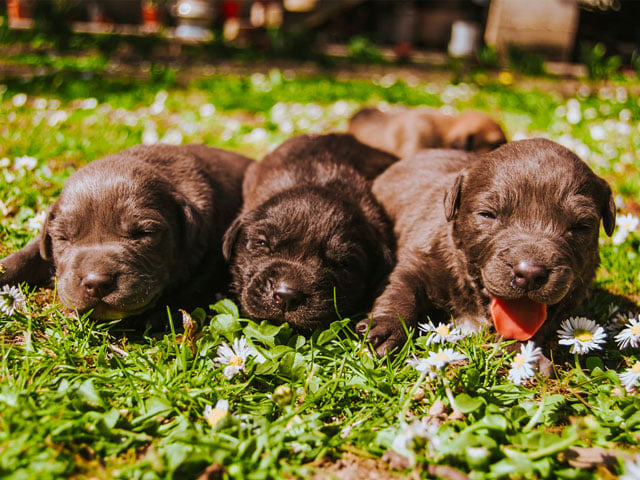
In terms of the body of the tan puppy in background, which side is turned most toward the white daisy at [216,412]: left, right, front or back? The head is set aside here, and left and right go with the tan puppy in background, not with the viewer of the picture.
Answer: right

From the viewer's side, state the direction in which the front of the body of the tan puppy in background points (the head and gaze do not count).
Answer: to the viewer's right

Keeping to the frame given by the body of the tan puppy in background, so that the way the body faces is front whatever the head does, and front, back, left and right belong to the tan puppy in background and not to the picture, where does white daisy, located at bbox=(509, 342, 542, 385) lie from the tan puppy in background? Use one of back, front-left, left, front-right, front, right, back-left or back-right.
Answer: right

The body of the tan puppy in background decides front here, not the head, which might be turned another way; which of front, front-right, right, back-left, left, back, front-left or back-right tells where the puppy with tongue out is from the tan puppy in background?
right

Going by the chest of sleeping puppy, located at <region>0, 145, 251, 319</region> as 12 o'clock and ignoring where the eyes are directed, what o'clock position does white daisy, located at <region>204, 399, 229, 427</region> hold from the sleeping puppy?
The white daisy is roughly at 10 o'clock from the sleeping puppy.

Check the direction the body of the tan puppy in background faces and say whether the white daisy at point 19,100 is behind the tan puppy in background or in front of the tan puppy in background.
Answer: behind

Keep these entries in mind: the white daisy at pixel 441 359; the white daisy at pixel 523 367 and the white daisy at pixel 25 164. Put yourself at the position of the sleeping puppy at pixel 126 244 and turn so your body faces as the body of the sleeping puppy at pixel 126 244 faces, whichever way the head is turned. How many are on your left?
2

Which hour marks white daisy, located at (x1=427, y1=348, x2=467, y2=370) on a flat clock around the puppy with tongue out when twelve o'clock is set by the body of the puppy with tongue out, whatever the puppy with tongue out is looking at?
The white daisy is roughly at 2 o'clock from the puppy with tongue out.

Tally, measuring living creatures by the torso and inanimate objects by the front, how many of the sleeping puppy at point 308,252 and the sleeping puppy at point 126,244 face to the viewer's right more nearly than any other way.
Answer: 0

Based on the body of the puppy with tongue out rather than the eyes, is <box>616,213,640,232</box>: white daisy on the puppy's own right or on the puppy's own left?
on the puppy's own left

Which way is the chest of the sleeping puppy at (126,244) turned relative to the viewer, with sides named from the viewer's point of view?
facing the viewer and to the left of the viewer

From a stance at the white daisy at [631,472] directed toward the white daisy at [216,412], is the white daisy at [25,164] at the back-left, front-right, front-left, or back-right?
front-right

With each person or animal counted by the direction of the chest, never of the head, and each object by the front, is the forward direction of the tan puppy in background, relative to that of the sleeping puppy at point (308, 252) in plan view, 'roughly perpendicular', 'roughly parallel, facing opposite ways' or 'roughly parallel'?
roughly perpendicular

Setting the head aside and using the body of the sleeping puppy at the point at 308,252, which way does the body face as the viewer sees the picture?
toward the camera

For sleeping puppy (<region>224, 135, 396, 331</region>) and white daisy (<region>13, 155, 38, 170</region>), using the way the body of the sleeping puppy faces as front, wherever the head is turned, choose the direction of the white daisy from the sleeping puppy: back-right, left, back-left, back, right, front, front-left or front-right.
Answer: back-right

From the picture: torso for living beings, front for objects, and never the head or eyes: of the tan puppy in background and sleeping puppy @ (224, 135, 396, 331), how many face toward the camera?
1
